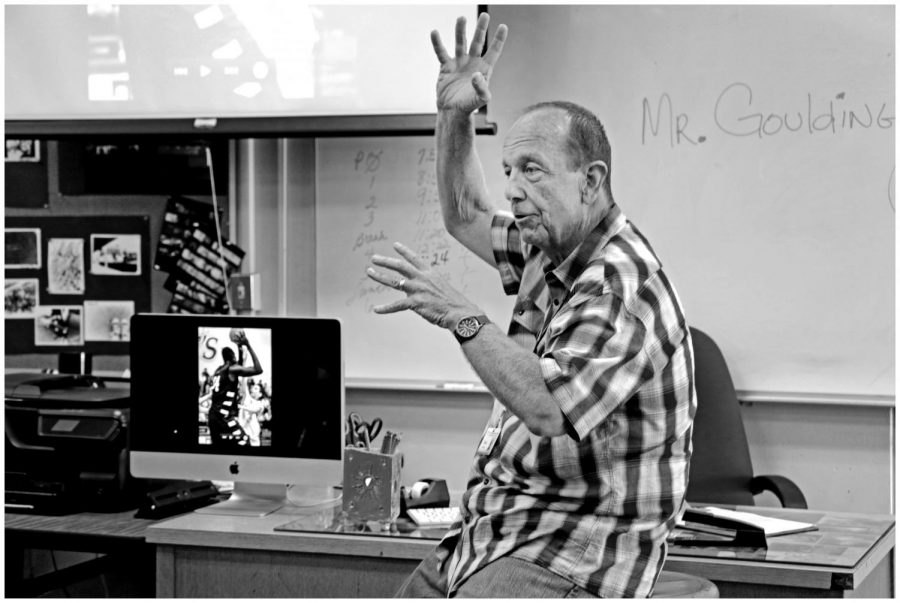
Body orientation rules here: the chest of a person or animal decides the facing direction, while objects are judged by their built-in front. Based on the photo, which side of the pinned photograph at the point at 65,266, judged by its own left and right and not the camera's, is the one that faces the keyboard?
front

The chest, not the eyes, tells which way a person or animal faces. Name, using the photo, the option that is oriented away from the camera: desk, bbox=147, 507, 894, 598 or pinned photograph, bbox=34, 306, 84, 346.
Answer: the desk

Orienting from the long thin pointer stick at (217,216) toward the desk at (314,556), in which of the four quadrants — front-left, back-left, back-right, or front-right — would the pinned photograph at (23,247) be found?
back-right

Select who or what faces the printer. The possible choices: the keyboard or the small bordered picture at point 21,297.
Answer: the small bordered picture

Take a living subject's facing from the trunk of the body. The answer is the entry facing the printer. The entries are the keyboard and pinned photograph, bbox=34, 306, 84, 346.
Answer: the pinned photograph

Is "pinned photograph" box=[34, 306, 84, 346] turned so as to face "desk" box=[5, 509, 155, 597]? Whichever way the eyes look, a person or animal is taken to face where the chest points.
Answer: yes

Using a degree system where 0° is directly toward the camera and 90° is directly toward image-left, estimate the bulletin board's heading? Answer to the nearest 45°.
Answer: approximately 0°

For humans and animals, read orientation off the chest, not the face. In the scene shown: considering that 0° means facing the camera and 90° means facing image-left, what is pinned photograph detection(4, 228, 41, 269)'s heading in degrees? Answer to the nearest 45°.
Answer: approximately 0°

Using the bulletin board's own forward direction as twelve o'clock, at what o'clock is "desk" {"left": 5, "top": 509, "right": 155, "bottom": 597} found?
The desk is roughly at 12 o'clock from the bulletin board.
